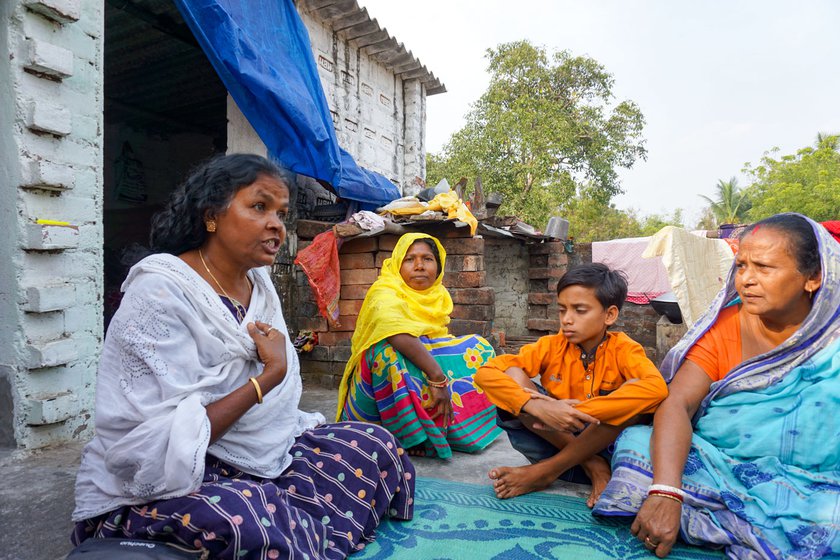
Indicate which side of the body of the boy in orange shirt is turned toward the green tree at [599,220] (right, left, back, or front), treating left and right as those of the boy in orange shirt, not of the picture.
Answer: back

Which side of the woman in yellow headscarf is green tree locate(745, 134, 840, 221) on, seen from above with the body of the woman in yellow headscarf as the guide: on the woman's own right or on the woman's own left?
on the woman's own left

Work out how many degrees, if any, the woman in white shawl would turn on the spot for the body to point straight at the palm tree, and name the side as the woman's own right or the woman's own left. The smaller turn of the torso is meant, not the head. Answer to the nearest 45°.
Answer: approximately 90° to the woman's own left

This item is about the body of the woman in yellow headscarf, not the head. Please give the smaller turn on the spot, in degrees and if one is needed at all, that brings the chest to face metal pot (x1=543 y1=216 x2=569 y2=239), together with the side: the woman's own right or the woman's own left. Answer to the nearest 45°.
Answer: approximately 135° to the woman's own left

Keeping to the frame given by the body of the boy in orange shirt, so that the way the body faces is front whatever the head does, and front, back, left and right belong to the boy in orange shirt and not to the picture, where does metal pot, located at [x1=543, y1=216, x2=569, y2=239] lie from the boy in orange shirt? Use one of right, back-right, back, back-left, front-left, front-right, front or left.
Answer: back

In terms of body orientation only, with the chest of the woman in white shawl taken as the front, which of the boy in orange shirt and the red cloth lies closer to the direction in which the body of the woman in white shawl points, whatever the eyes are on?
the boy in orange shirt

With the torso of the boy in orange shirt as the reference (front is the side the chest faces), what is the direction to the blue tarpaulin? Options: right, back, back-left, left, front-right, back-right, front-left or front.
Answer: back-right

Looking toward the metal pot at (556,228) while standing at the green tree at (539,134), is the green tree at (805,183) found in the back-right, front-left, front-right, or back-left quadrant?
back-left

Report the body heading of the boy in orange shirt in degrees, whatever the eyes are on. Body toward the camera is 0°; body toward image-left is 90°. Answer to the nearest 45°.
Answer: approximately 0°

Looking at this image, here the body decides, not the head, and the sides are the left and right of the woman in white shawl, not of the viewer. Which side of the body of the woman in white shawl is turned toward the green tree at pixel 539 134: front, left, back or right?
left
